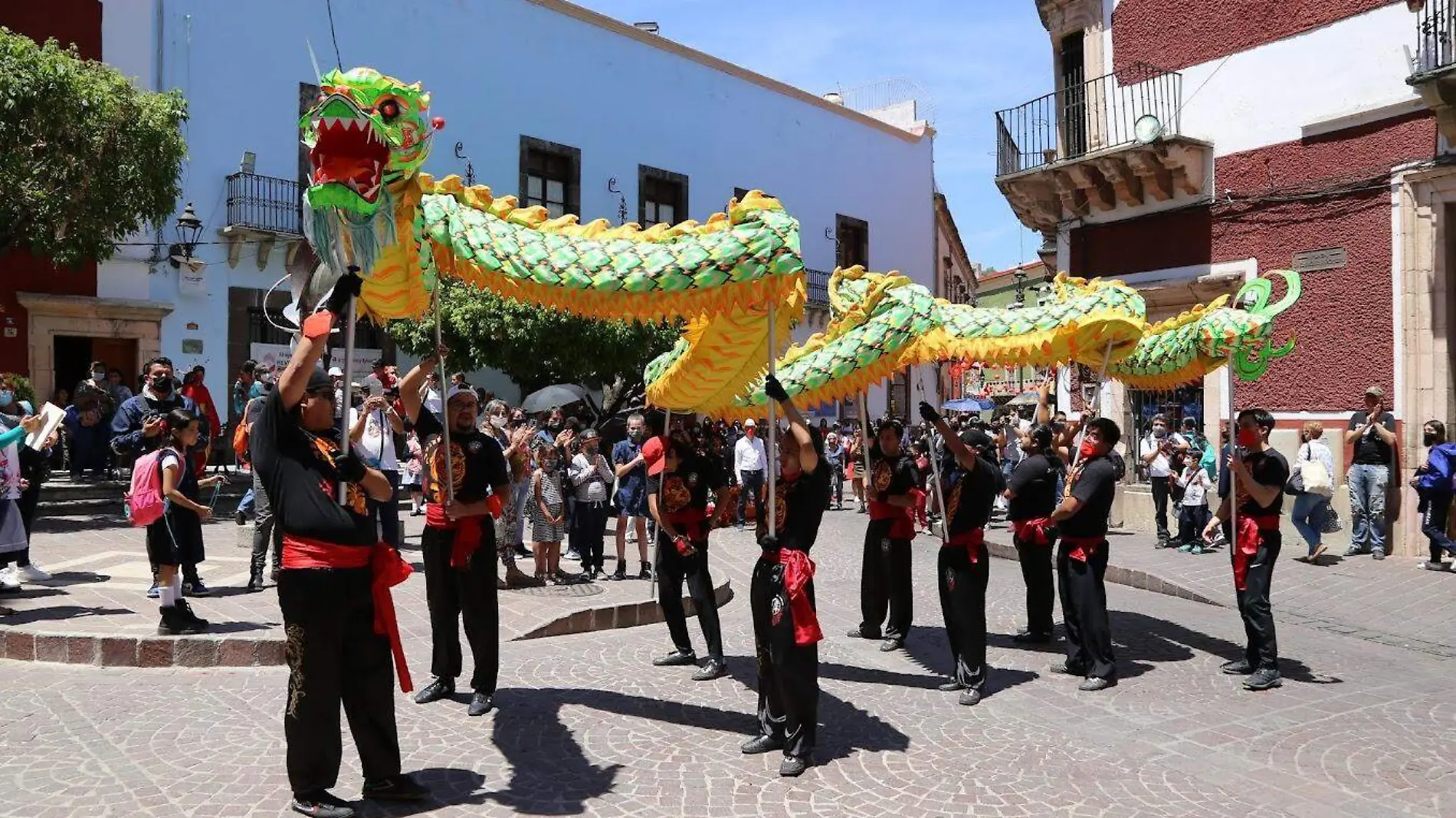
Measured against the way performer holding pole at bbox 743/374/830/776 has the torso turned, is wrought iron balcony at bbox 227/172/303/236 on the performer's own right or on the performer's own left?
on the performer's own right

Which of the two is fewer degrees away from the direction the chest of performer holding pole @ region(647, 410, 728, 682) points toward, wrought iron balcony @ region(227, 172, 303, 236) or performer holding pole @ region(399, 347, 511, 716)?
the performer holding pole

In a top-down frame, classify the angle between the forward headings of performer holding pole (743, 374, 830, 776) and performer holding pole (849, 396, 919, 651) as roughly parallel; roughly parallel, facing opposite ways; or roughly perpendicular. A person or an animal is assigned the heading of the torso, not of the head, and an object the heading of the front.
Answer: roughly parallel

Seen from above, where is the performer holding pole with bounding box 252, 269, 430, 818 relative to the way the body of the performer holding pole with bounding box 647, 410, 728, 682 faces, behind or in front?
in front

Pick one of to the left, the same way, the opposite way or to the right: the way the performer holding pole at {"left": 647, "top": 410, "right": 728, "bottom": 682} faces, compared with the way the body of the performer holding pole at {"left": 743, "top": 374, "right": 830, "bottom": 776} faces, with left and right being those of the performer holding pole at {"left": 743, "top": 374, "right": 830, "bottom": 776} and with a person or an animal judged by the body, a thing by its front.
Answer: the same way

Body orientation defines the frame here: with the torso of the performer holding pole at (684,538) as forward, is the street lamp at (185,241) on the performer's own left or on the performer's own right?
on the performer's own right

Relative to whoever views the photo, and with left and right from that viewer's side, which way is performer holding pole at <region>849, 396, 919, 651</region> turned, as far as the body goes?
facing the viewer and to the left of the viewer

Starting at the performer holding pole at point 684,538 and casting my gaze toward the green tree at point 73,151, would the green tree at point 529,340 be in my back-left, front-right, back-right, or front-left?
front-right

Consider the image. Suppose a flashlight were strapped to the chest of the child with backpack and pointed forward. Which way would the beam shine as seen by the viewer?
to the viewer's right

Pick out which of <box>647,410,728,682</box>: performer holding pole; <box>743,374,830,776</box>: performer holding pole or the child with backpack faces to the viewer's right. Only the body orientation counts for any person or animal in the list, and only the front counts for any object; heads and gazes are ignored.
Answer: the child with backpack

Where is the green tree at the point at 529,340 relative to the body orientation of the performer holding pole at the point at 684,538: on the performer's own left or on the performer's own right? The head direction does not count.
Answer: on the performer's own right

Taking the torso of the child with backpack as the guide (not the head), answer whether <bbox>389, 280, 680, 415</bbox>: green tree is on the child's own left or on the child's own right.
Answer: on the child's own left

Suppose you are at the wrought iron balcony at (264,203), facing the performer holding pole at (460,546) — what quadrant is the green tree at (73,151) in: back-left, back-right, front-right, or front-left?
front-right

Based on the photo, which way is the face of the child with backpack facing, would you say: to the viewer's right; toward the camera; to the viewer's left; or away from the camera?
to the viewer's right
